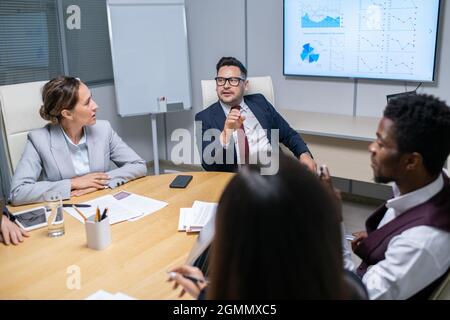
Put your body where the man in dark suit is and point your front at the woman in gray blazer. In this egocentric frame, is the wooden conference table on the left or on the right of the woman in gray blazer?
left

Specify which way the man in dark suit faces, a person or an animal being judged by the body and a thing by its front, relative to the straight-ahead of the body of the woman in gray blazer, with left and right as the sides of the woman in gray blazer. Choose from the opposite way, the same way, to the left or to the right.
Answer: to the right

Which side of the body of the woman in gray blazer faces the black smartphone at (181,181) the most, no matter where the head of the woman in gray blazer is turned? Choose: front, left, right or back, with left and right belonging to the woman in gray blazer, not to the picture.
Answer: front

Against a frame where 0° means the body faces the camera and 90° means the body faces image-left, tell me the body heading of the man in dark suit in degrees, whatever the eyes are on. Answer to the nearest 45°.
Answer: approximately 0°

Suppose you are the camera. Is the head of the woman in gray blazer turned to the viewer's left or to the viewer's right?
to the viewer's right

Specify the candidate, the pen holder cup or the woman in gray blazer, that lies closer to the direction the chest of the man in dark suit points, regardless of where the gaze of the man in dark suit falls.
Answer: the pen holder cup

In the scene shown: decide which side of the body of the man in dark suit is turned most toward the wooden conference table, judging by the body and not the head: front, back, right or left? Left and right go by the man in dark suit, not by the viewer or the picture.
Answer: front
